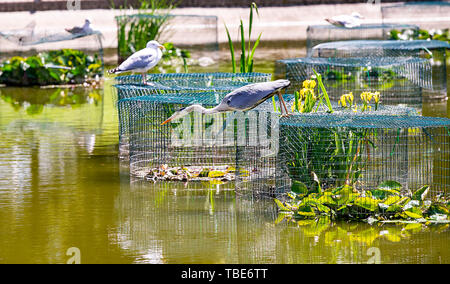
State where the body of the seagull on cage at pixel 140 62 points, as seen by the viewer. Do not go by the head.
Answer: to the viewer's right
